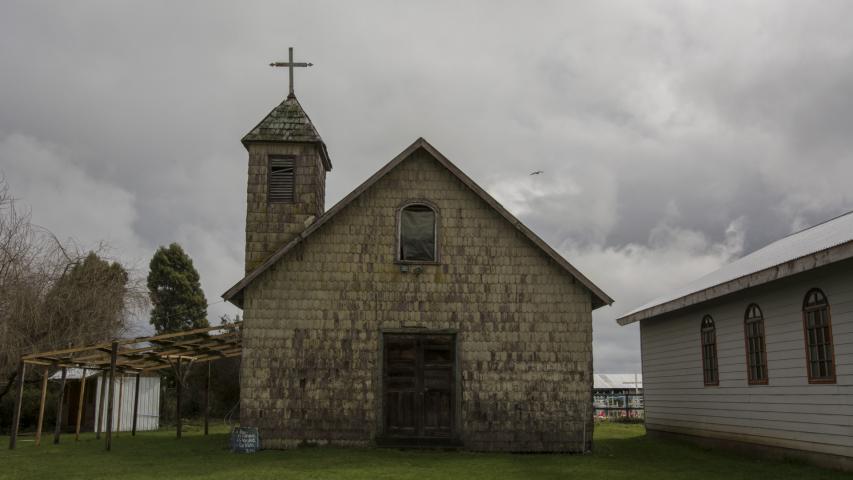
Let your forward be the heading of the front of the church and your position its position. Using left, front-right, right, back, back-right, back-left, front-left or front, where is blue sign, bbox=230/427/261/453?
right

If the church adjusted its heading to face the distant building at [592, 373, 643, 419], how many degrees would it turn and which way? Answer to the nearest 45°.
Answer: approximately 135° to its left

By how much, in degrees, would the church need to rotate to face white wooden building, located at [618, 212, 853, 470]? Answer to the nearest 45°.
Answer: approximately 90° to its left

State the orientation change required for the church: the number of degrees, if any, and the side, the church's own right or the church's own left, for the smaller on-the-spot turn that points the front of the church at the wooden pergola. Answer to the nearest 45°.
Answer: approximately 90° to the church's own right

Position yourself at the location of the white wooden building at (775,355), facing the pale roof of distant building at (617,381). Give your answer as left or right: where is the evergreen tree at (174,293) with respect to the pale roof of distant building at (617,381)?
left

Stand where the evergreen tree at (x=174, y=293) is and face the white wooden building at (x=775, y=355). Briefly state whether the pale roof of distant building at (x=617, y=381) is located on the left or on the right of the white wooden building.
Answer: left

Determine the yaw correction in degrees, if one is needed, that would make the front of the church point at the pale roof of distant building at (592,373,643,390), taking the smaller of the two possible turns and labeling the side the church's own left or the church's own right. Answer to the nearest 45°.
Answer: approximately 135° to the church's own left

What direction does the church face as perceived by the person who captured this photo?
facing the viewer

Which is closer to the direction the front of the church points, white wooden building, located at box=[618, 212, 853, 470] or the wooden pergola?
the white wooden building

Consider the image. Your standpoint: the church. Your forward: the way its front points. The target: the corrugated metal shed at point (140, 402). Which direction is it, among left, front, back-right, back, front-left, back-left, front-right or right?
back-right

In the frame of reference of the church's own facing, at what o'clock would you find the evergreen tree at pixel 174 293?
The evergreen tree is roughly at 5 o'clock from the church.
